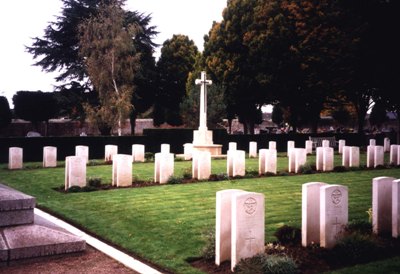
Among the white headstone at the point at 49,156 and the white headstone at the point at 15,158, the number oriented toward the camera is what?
2

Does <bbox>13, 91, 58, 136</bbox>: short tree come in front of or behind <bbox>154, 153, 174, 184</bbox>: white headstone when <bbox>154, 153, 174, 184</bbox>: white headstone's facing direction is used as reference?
behind

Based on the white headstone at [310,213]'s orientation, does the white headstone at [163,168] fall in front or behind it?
behind

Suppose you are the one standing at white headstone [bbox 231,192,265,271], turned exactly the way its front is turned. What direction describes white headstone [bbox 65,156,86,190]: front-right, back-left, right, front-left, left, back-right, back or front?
back

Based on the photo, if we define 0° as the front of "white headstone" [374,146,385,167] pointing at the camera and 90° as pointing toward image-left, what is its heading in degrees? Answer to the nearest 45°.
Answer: approximately 315°

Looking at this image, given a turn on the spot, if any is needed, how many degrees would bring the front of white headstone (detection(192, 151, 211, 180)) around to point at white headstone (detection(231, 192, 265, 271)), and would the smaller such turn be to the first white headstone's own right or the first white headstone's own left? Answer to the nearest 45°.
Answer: approximately 45° to the first white headstone's own right

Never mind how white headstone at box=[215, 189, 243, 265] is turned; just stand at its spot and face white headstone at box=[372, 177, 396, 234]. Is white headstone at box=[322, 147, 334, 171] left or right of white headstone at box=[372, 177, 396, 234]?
left

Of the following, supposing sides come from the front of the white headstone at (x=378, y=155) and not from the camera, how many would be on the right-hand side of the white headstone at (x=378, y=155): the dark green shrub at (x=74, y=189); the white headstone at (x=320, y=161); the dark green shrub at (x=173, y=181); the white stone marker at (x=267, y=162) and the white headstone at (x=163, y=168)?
5

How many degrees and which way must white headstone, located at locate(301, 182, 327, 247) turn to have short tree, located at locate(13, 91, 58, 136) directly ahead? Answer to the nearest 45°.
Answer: approximately 180°

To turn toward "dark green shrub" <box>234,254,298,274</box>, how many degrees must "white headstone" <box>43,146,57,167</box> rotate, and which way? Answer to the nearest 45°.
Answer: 0° — it already faces it

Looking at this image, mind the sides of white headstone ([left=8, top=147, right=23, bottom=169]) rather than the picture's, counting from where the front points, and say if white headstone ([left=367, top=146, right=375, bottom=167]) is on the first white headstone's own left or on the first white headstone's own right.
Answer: on the first white headstone's own left

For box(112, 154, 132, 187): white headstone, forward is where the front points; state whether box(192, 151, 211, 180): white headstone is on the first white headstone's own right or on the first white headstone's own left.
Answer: on the first white headstone's own left

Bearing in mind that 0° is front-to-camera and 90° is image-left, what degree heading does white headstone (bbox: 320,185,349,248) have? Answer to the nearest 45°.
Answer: approximately 315°

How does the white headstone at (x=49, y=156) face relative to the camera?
toward the camera

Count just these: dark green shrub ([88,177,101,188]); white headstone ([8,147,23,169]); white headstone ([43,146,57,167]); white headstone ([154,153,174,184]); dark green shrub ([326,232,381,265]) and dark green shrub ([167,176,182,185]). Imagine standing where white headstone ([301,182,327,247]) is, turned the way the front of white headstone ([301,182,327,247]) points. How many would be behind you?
5

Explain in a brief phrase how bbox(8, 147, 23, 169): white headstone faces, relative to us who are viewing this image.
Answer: facing the viewer

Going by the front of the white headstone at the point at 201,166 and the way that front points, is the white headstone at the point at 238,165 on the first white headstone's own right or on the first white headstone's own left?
on the first white headstone's own left

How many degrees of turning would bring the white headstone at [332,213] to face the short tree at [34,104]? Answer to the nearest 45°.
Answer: approximately 180°
